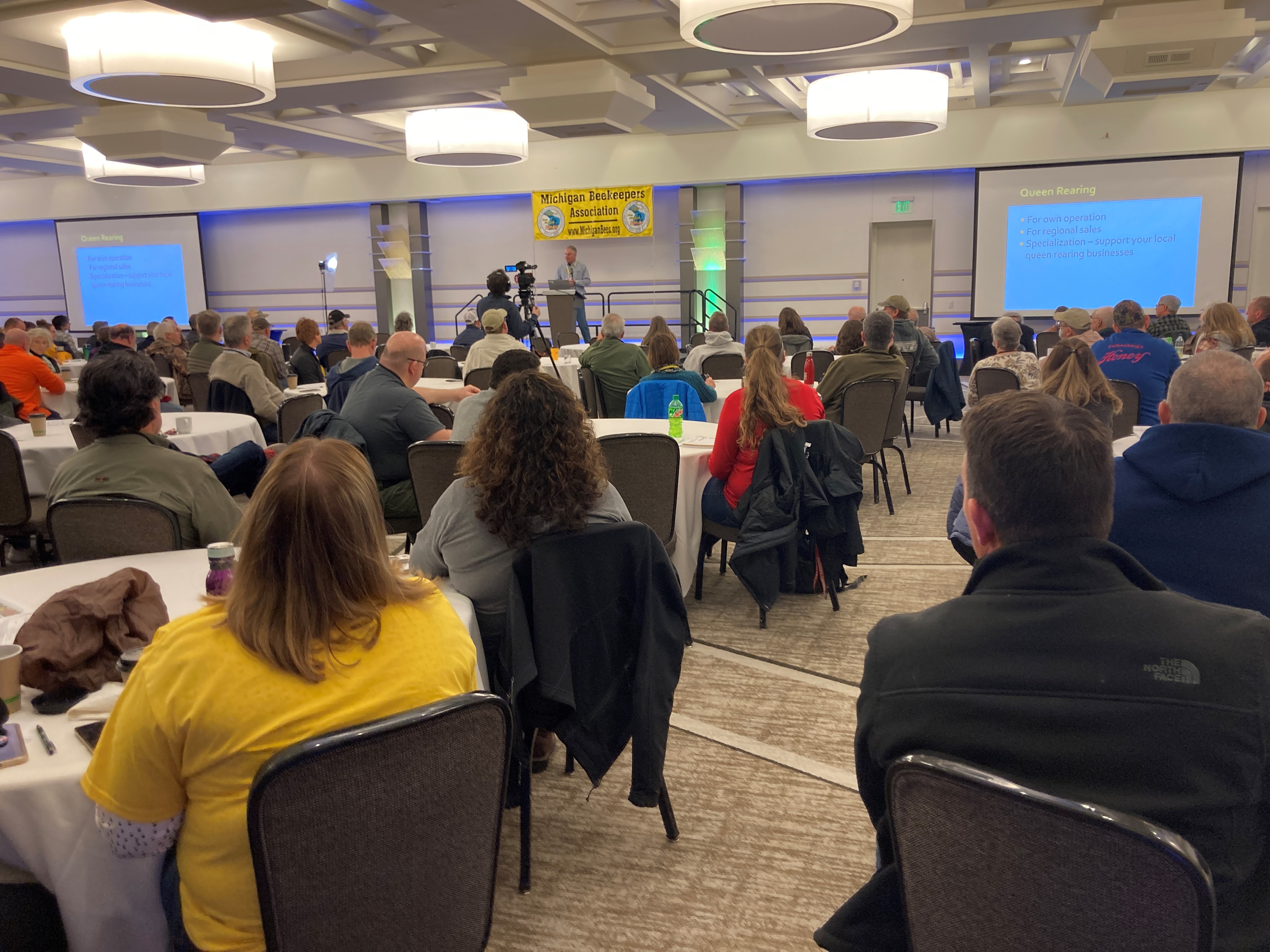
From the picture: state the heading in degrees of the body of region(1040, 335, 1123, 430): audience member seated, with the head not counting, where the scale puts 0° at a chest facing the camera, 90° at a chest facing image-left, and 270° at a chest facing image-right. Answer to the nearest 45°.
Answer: approximately 180°

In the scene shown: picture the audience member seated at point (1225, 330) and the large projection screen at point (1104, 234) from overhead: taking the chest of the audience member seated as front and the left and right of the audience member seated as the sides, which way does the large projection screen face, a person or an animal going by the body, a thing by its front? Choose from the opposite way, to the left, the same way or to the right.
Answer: the opposite way

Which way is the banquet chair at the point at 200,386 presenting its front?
away from the camera

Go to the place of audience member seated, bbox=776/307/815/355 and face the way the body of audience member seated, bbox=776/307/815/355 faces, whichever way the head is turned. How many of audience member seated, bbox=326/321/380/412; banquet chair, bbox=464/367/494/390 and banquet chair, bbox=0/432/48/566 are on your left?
3

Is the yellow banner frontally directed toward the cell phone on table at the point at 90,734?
yes

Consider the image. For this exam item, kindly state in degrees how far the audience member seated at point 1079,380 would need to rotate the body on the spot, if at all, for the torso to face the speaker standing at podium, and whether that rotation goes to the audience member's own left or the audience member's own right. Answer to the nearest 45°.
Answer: approximately 45° to the audience member's own left

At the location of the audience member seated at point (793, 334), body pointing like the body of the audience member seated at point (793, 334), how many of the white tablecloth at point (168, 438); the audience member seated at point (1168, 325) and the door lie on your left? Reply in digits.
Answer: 1

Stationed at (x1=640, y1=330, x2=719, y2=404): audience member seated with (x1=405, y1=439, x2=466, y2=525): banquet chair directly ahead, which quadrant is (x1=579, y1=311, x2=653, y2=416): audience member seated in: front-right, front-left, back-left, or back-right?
back-right

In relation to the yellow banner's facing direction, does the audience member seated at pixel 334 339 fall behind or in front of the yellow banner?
in front

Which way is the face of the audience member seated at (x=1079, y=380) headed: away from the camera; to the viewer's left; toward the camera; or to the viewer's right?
away from the camera

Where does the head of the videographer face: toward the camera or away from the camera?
away from the camera

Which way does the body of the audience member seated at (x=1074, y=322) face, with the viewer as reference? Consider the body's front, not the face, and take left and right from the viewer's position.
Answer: facing away from the viewer and to the left of the viewer

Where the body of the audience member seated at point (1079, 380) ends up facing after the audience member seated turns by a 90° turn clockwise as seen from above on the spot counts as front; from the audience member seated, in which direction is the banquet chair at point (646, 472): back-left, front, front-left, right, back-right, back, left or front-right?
back-right

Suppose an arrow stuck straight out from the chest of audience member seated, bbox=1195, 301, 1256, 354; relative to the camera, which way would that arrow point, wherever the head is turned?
away from the camera

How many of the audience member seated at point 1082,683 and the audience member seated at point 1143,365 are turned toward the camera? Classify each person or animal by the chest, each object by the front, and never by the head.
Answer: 0

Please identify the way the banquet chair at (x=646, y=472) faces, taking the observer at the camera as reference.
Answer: facing away from the viewer

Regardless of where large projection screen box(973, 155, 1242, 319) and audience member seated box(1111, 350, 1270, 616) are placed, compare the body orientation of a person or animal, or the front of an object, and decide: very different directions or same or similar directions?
very different directions

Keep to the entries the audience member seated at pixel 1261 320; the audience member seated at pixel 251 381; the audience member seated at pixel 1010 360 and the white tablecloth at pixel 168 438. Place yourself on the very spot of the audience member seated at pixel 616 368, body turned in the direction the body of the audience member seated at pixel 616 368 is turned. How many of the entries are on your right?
2
